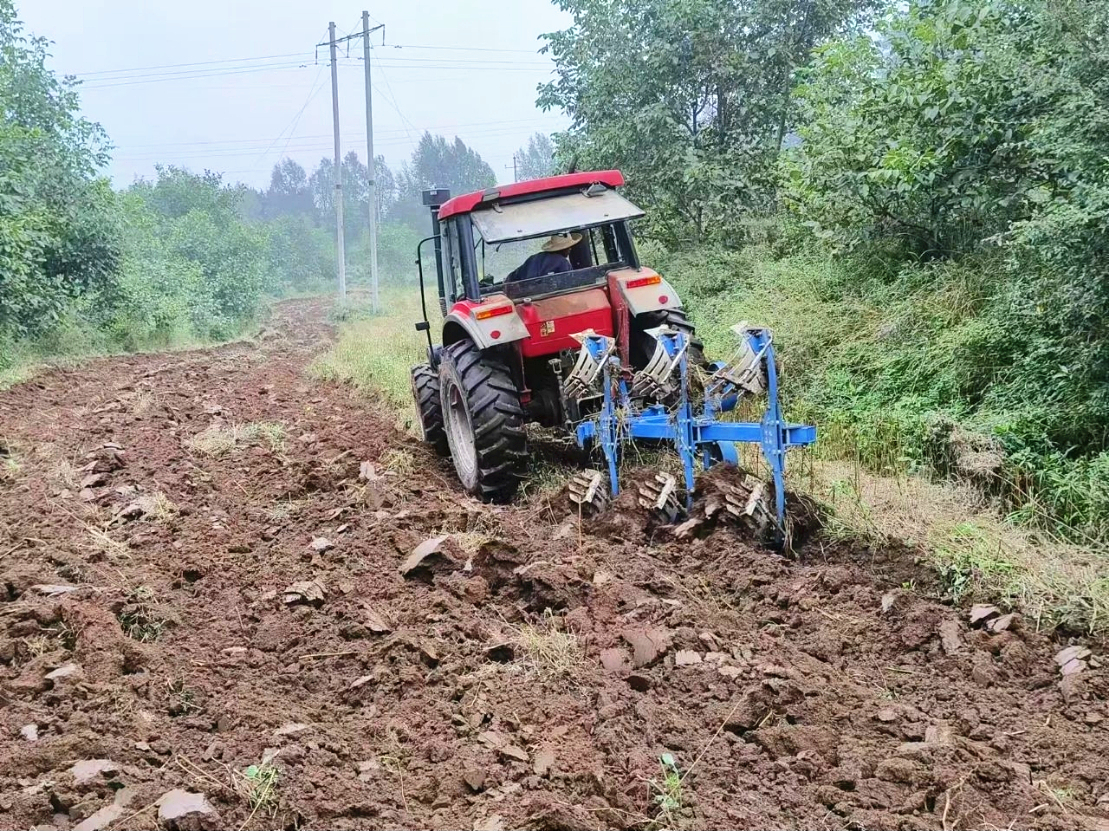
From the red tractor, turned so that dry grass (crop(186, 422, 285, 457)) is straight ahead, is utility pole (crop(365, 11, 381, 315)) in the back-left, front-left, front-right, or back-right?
front-right

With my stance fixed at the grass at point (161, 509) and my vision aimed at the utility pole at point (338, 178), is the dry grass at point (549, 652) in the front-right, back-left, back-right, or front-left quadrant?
back-right

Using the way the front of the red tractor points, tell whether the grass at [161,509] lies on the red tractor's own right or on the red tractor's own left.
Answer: on the red tractor's own left

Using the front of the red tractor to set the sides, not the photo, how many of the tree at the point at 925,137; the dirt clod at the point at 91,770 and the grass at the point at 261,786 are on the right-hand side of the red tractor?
1

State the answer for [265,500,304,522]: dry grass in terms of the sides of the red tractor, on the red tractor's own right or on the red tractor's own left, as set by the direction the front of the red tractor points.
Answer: on the red tractor's own left

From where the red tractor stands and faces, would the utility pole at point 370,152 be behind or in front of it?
in front

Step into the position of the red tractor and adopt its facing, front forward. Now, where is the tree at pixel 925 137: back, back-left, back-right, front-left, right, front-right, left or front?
right

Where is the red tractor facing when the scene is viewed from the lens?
facing away from the viewer and to the left of the viewer

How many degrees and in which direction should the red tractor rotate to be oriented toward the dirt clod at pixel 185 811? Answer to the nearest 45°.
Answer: approximately 135° to its left
